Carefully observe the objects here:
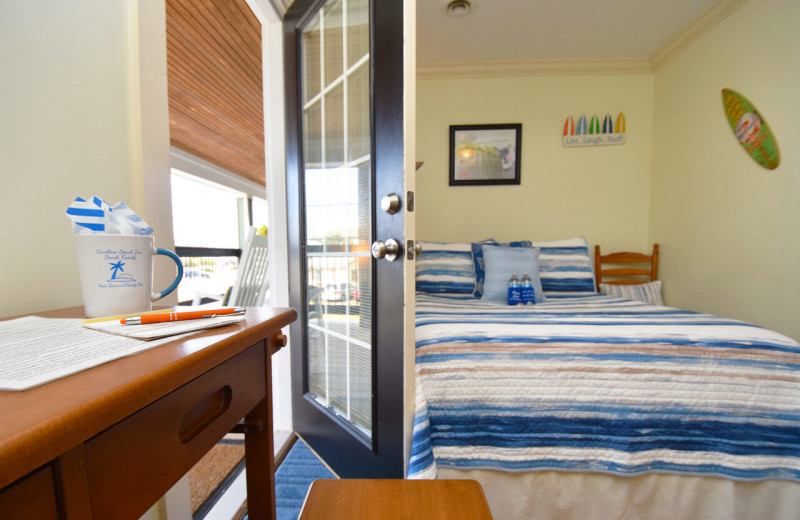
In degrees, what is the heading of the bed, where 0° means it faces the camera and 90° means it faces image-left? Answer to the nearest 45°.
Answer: approximately 0°

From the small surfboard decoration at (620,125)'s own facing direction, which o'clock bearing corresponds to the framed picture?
The framed picture is roughly at 2 o'clock from the small surfboard decoration.

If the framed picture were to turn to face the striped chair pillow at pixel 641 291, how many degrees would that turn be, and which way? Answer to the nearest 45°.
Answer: approximately 90° to its left

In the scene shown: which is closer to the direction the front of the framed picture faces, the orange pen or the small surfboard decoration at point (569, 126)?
the orange pen

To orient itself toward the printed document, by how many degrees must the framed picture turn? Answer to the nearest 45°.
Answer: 0° — it already faces it

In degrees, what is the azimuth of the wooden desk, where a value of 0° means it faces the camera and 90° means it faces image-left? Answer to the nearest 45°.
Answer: approximately 315°

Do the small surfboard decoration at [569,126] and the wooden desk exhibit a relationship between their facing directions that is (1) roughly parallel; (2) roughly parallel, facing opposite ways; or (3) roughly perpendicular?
roughly perpendicular

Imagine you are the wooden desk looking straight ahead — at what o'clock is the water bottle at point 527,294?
The water bottle is roughly at 10 o'clock from the wooden desk.
